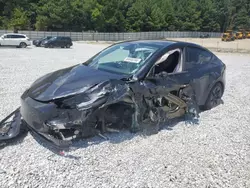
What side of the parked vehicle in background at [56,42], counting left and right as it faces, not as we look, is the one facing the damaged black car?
left

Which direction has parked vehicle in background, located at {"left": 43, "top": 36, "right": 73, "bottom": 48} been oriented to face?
to the viewer's left

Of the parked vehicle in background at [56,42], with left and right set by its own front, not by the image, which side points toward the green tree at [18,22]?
right

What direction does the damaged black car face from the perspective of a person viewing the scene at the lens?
facing the viewer and to the left of the viewer

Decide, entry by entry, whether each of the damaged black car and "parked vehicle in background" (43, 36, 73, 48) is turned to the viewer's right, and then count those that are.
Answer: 0

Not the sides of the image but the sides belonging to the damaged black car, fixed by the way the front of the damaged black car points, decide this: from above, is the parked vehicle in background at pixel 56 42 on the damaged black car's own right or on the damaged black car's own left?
on the damaged black car's own right
